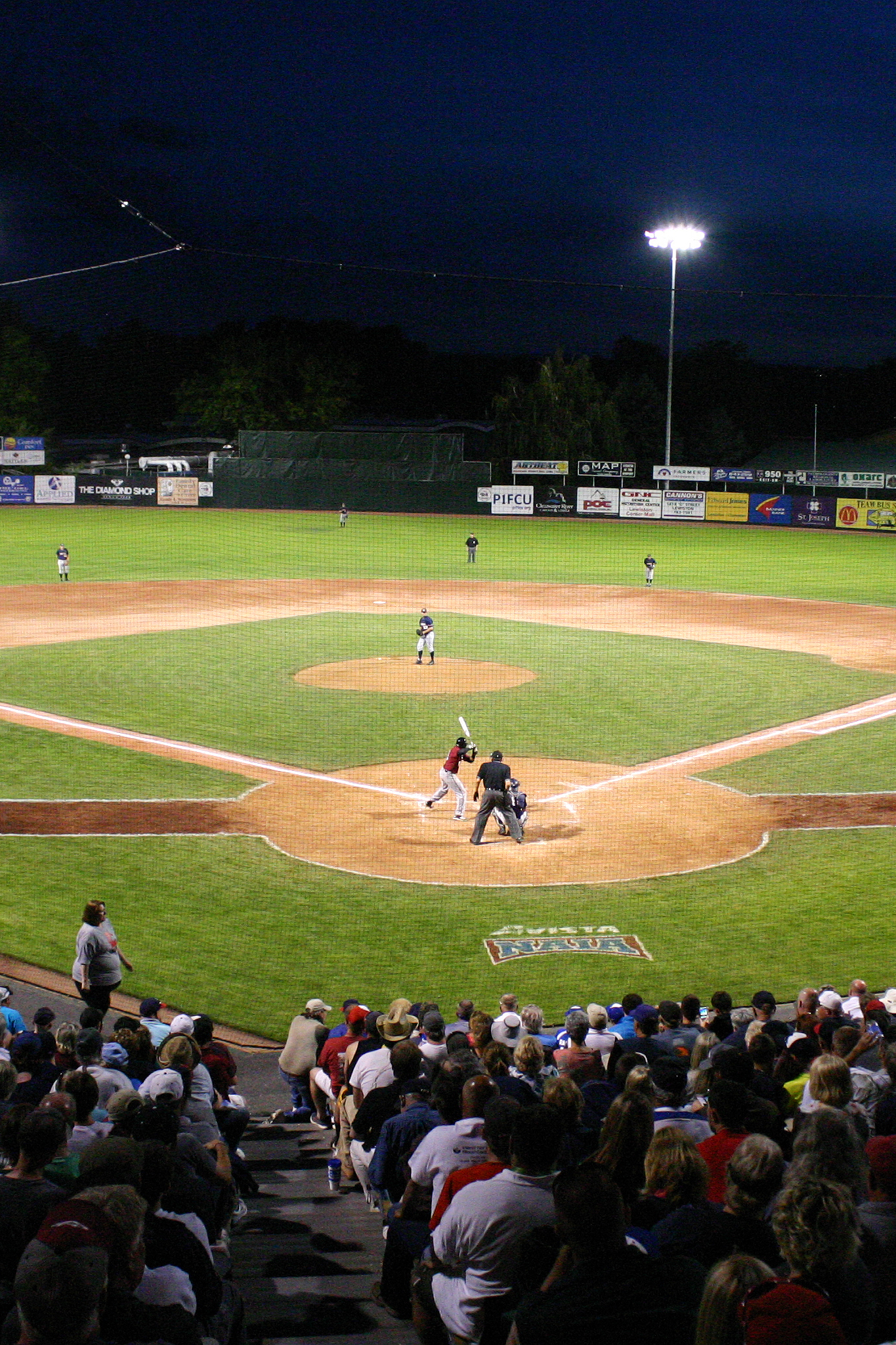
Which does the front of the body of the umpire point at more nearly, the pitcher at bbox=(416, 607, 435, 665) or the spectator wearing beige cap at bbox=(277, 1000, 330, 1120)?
the pitcher

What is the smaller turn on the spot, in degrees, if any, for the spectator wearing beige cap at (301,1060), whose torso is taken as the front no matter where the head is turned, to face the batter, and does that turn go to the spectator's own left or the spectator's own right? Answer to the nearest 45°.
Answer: approximately 45° to the spectator's own left

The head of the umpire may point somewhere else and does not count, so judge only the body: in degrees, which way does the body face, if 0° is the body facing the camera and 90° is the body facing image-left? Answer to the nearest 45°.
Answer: approximately 180°

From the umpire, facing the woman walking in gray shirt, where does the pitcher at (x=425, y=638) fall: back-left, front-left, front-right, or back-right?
back-right

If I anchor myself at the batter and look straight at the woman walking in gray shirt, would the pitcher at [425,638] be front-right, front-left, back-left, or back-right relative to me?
back-right

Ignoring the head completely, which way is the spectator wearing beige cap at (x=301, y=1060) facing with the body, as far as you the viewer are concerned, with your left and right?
facing away from the viewer and to the right of the viewer

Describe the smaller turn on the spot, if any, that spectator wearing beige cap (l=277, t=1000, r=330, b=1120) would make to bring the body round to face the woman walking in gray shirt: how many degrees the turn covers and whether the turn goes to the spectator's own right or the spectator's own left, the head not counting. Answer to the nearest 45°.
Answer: approximately 90° to the spectator's own left

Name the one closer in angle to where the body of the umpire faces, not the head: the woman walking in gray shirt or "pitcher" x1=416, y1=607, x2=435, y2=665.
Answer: the pitcher
